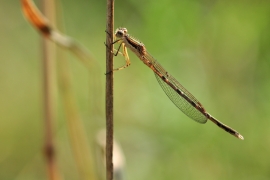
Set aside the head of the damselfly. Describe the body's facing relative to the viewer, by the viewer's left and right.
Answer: facing to the left of the viewer
